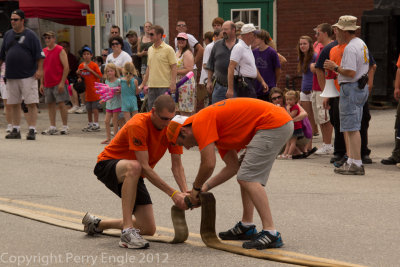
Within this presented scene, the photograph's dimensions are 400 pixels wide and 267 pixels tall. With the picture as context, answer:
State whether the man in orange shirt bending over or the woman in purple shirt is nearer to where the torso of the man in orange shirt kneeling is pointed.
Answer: the man in orange shirt bending over

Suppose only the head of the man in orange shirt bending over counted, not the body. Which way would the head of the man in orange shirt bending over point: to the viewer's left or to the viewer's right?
to the viewer's left

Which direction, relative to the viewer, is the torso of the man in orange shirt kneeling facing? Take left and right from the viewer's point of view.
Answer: facing the viewer and to the right of the viewer

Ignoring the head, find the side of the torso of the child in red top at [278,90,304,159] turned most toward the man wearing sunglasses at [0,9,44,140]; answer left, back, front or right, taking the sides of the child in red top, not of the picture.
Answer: right

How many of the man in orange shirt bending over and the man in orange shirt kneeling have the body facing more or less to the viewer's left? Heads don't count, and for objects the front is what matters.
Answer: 1

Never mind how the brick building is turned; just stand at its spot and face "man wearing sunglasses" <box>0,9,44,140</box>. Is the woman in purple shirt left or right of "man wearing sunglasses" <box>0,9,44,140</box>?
left

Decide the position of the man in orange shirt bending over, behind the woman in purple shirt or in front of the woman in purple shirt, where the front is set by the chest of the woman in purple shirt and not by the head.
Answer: in front

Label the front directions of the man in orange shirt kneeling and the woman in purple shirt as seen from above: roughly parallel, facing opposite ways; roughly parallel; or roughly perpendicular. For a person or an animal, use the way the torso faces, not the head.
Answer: roughly perpendicular

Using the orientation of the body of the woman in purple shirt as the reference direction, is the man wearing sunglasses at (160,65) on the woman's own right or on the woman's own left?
on the woman's own right

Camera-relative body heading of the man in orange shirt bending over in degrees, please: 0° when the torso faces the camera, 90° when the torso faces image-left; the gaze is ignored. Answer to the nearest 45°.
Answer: approximately 90°

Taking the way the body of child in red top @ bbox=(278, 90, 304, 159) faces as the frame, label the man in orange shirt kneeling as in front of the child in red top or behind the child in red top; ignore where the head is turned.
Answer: in front

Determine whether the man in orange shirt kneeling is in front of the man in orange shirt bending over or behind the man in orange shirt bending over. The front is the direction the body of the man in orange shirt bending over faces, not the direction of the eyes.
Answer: in front

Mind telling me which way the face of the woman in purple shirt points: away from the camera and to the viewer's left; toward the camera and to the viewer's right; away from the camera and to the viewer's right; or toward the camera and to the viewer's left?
toward the camera and to the viewer's left

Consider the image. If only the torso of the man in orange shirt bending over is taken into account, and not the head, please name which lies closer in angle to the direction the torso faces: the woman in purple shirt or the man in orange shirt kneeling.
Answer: the man in orange shirt kneeling

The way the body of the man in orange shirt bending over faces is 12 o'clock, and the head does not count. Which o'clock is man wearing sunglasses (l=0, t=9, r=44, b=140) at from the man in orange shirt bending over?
The man wearing sunglasses is roughly at 2 o'clock from the man in orange shirt bending over.

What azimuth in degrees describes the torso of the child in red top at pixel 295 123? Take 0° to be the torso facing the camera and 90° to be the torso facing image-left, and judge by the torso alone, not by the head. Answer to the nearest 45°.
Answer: approximately 45°
